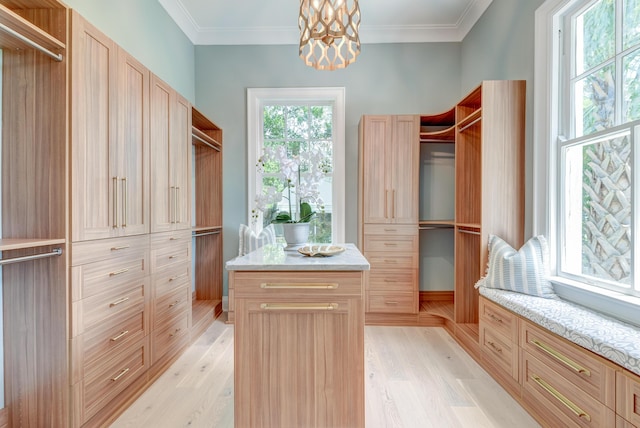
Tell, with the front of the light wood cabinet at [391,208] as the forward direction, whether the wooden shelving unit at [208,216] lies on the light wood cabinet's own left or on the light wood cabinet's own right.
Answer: on the light wood cabinet's own right

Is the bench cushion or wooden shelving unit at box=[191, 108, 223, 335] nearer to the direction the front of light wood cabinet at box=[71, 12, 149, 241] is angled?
the bench cushion

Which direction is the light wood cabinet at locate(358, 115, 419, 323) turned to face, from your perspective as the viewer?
facing the viewer

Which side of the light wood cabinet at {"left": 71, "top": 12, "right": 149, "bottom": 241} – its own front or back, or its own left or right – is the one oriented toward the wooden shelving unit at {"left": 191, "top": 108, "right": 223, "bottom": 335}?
left

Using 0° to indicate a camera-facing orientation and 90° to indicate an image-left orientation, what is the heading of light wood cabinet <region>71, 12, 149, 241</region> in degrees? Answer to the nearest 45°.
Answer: approximately 315°

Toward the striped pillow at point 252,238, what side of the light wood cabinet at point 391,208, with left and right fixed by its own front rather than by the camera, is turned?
right

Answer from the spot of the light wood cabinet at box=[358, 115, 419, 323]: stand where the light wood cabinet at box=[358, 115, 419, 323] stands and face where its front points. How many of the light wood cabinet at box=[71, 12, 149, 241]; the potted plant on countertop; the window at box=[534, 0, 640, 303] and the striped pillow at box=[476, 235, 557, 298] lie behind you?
0

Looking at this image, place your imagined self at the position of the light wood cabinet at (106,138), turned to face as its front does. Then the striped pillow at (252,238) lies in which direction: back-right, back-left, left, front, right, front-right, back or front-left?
left

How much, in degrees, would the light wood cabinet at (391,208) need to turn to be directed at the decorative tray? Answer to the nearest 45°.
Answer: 0° — it already faces it

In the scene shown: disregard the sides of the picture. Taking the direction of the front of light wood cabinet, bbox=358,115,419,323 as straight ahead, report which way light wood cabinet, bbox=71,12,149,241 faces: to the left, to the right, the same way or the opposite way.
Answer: to the left

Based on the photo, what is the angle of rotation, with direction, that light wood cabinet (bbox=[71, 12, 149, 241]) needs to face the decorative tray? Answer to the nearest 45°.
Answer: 0° — it already faces it

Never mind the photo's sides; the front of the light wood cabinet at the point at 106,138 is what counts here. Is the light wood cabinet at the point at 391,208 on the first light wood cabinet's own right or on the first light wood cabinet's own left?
on the first light wood cabinet's own left

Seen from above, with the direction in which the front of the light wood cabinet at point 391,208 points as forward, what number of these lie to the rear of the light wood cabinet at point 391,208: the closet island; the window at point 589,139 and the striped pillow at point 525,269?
0

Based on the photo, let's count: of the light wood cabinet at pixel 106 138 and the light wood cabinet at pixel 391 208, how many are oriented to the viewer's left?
0
